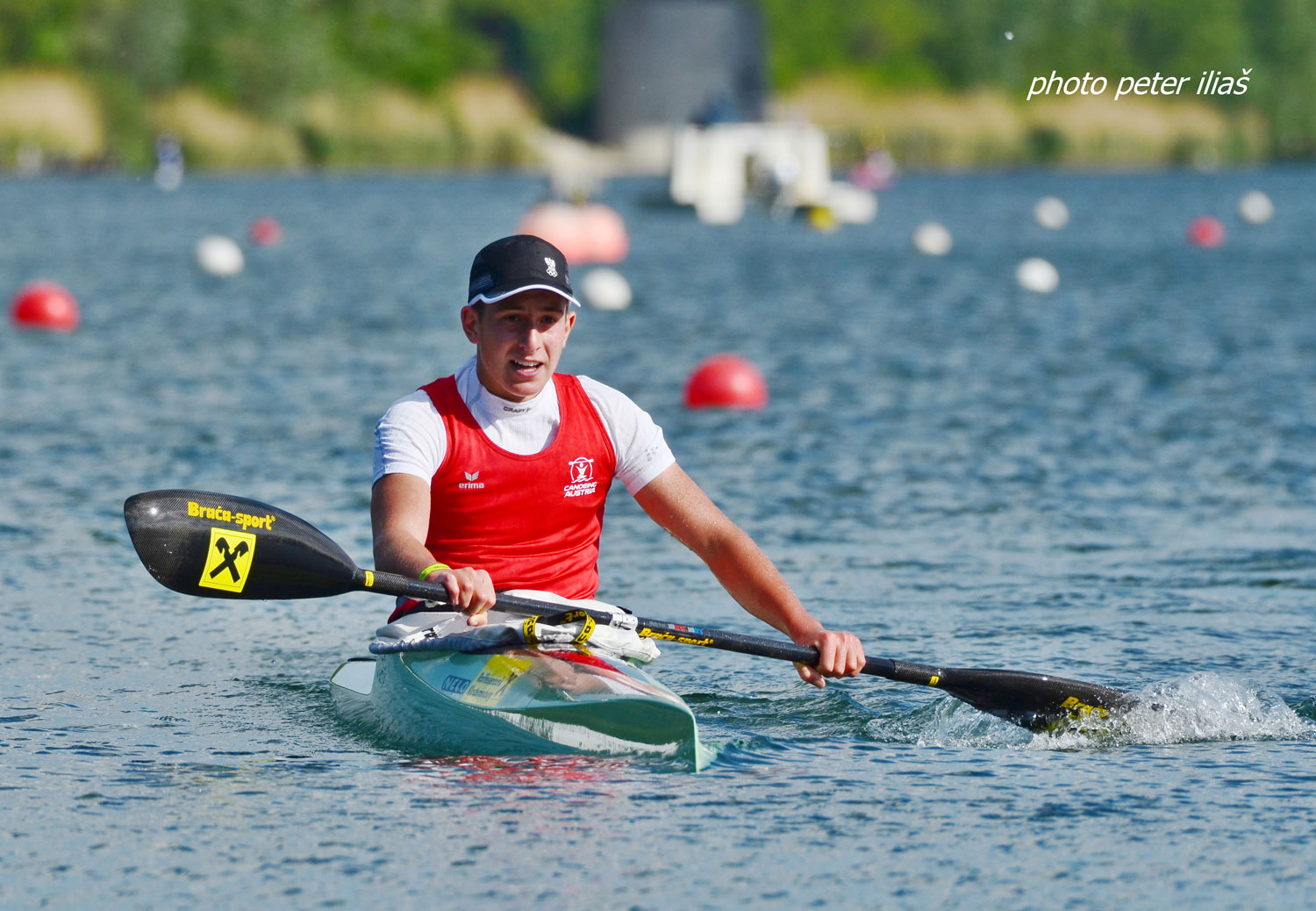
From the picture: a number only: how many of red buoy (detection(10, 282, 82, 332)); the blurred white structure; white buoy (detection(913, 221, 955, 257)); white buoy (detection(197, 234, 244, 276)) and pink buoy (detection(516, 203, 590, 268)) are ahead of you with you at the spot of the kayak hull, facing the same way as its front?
0

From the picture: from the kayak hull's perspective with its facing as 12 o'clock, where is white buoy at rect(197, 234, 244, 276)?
The white buoy is roughly at 7 o'clock from the kayak hull.

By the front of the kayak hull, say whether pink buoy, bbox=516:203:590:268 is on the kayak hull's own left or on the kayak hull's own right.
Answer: on the kayak hull's own left

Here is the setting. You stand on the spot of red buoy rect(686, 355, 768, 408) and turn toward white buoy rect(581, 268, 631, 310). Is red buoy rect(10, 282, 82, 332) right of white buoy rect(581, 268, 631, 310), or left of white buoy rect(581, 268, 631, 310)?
left

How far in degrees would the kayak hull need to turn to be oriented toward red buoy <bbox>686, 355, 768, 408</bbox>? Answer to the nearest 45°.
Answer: approximately 135° to its left

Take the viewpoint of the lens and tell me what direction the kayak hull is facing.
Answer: facing the viewer and to the right of the viewer

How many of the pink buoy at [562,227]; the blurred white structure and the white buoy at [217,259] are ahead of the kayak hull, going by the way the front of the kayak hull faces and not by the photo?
0

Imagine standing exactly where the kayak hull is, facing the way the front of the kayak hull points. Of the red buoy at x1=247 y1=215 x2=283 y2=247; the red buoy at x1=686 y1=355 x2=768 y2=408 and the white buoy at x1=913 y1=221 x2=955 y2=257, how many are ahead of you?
0

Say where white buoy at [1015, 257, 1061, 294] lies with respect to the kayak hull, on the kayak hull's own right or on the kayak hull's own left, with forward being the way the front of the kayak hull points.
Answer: on the kayak hull's own left

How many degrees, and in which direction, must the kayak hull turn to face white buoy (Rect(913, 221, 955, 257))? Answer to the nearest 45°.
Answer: approximately 135° to its left

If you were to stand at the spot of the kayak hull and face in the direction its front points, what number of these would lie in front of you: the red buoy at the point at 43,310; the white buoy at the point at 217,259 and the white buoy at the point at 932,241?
0

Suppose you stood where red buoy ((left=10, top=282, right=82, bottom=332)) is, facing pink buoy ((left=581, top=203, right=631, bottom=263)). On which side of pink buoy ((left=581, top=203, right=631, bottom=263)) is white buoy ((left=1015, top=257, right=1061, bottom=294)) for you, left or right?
right

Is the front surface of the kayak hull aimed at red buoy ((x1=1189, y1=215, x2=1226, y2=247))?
no

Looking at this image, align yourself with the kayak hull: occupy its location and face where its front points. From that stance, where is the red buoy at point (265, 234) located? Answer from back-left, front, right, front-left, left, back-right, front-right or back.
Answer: back-left

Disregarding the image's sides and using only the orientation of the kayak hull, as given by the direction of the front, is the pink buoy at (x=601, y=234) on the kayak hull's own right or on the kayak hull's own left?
on the kayak hull's own left

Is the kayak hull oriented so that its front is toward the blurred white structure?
no

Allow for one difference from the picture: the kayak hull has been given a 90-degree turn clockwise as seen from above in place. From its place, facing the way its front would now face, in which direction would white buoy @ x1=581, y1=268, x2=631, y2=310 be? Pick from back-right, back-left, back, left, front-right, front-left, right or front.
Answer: back-right

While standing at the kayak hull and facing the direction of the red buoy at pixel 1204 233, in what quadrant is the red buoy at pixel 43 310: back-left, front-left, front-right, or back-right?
front-left

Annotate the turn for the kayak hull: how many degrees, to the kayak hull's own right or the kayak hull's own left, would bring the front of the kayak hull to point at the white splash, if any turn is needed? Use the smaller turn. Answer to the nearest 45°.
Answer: approximately 45° to the kayak hull's own left

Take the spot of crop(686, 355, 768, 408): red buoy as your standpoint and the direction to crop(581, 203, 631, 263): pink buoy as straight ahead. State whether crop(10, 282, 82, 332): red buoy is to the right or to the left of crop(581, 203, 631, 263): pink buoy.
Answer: left
